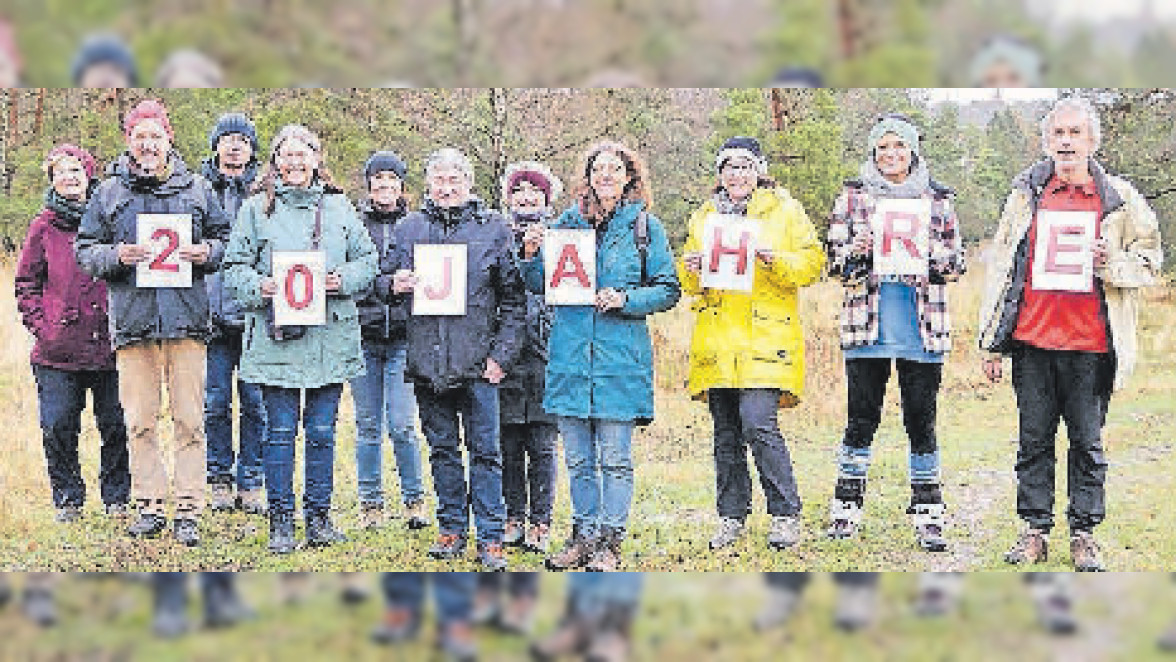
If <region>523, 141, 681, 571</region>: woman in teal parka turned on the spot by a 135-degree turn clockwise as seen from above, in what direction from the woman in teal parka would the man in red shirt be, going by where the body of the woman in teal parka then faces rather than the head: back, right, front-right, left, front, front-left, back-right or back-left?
right

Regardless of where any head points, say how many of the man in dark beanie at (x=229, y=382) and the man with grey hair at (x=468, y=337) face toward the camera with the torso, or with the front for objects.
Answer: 2

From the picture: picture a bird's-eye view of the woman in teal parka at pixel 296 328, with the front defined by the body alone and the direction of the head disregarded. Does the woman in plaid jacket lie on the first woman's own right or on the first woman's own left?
on the first woman's own left

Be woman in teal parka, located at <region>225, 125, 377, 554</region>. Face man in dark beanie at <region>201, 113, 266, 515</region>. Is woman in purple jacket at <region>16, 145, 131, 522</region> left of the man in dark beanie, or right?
left

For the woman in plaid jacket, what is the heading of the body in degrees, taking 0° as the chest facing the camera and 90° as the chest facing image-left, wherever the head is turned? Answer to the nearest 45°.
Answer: approximately 0°

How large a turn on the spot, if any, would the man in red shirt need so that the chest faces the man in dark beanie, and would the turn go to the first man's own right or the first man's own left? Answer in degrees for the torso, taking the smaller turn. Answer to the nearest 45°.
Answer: approximately 90° to the first man's own right

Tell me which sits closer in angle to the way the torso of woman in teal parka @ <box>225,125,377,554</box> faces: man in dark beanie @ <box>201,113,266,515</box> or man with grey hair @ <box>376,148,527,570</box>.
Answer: the man with grey hair
